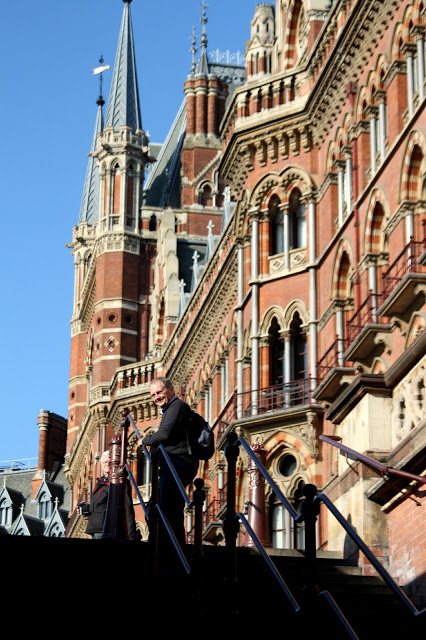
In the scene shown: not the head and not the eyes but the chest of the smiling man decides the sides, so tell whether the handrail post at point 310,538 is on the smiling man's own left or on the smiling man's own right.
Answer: on the smiling man's own left

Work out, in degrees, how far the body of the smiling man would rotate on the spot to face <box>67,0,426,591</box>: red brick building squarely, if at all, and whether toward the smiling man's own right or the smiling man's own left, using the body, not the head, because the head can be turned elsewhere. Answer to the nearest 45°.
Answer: approximately 90° to the smiling man's own right

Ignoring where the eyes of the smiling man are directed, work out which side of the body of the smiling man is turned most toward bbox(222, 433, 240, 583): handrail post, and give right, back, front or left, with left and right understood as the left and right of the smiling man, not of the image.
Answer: left

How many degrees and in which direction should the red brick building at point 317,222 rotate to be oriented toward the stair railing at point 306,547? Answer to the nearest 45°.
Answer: approximately 45° to its left

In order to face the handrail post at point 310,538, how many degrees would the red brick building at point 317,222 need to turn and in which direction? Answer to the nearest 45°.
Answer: approximately 45° to its left

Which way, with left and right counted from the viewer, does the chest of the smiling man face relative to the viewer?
facing to the left of the viewer

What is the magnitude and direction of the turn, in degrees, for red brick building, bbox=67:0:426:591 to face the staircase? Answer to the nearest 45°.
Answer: approximately 45° to its left
